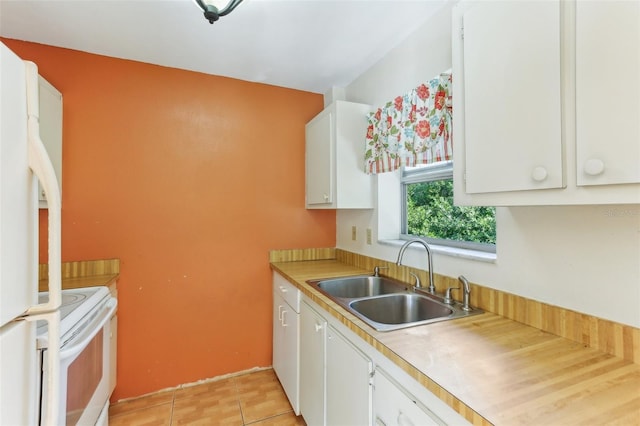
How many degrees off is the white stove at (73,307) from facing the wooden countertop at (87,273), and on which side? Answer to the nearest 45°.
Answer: approximately 135° to its left

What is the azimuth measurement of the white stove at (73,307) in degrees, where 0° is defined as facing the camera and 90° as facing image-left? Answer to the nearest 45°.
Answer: approximately 315°

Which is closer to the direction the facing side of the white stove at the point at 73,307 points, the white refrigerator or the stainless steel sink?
the stainless steel sink

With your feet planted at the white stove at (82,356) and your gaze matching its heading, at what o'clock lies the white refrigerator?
The white refrigerator is roughly at 2 o'clock from the white stove.

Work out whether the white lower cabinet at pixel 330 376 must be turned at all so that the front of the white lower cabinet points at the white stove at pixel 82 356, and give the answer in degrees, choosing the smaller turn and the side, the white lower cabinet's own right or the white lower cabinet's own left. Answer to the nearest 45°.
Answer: approximately 45° to the white lower cabinet's own right

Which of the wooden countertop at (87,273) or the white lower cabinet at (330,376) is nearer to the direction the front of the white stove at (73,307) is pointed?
the white lower cabinet

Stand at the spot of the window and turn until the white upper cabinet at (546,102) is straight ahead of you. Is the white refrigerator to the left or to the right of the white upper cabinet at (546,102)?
right

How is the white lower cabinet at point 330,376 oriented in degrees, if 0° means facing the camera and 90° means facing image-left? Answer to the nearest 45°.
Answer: approximately 45°
